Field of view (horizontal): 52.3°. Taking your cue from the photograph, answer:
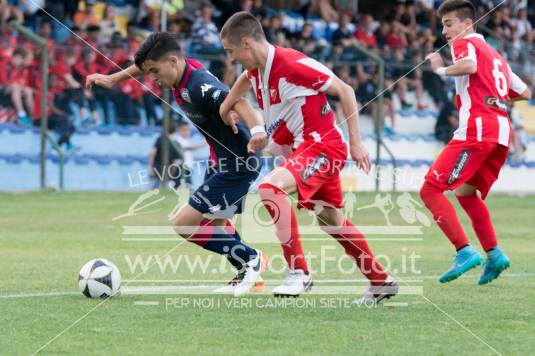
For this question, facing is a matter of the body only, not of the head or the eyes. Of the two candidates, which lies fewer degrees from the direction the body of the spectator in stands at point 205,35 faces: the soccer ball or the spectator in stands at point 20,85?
the soccer ball

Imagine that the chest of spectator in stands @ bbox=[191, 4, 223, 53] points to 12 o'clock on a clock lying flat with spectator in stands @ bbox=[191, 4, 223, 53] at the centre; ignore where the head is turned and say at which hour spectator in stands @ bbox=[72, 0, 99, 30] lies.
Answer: spectator in stands @ bbox=[72, 0, 99, 30] is roughly at 3 o'clock from spectator in stands @ bbox=[191, 4, 223, 53].

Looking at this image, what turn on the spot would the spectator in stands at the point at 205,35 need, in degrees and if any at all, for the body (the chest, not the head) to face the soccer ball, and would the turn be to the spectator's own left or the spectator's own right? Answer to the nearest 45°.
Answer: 0° — they already face it

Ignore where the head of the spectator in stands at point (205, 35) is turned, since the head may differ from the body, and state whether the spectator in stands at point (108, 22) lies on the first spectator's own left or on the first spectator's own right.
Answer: on the first spectator's own right

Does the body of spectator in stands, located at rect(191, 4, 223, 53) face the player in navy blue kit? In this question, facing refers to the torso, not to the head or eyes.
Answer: yes

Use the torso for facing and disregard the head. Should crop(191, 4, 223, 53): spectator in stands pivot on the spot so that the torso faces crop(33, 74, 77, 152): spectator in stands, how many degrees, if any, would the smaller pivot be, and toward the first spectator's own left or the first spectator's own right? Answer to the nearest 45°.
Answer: approximately 45° to the first spectator's own right

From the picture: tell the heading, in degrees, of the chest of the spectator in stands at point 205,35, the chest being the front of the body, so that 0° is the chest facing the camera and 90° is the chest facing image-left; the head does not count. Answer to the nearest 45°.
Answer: approximately 0°

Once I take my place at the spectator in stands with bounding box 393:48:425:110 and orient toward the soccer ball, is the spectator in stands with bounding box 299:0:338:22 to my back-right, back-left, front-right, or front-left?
back-right
